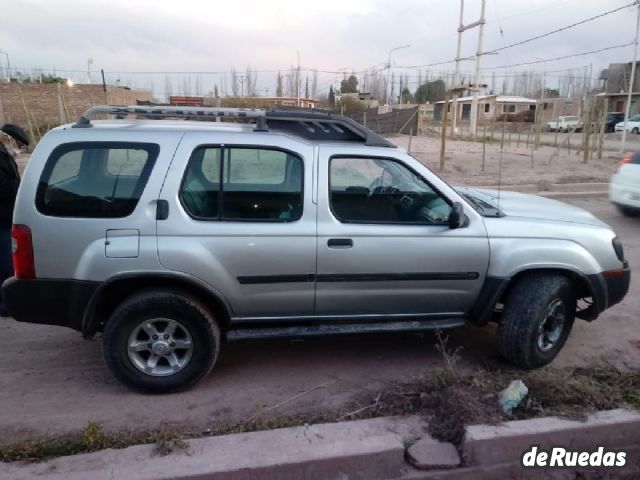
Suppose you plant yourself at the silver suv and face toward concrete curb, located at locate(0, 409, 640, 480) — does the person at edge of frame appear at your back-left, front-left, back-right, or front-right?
back-right

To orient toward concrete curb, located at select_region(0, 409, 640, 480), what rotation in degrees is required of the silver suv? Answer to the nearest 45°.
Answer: approximately 45° to its right

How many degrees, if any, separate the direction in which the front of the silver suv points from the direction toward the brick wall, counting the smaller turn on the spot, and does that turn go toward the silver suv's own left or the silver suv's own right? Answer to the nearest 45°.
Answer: approximately 135° to the silver suv's own left

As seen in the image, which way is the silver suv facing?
to the viewer's right

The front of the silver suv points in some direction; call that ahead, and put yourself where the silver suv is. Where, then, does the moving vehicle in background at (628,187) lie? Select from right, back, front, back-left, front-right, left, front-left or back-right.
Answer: front-left

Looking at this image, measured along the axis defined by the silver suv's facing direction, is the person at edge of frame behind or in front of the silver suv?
behind
